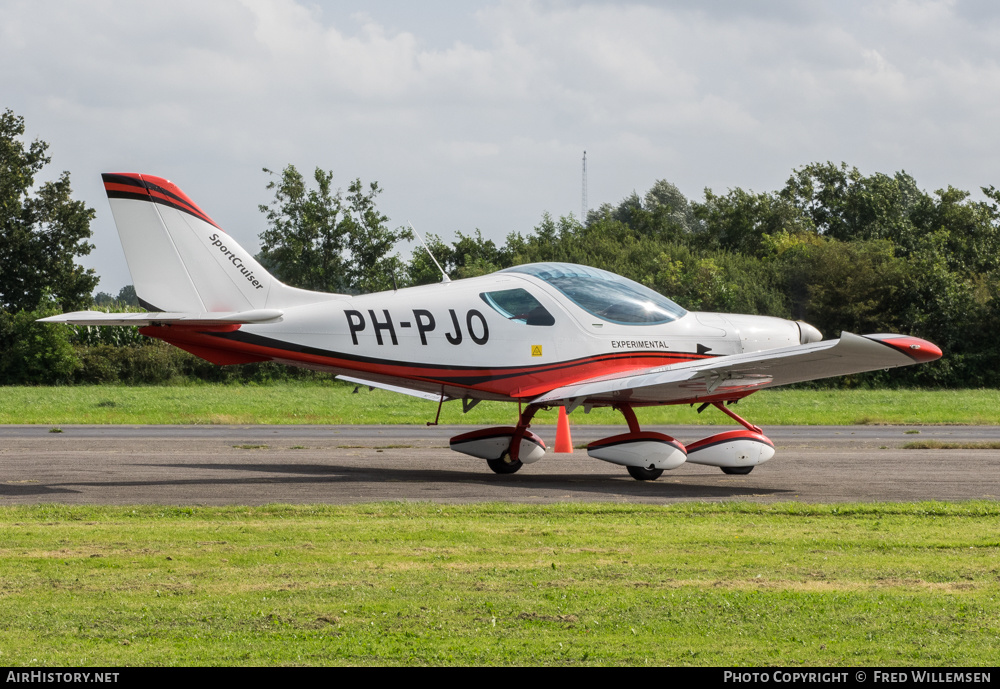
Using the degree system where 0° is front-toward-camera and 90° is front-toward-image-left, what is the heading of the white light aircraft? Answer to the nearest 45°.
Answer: approximately 225°
